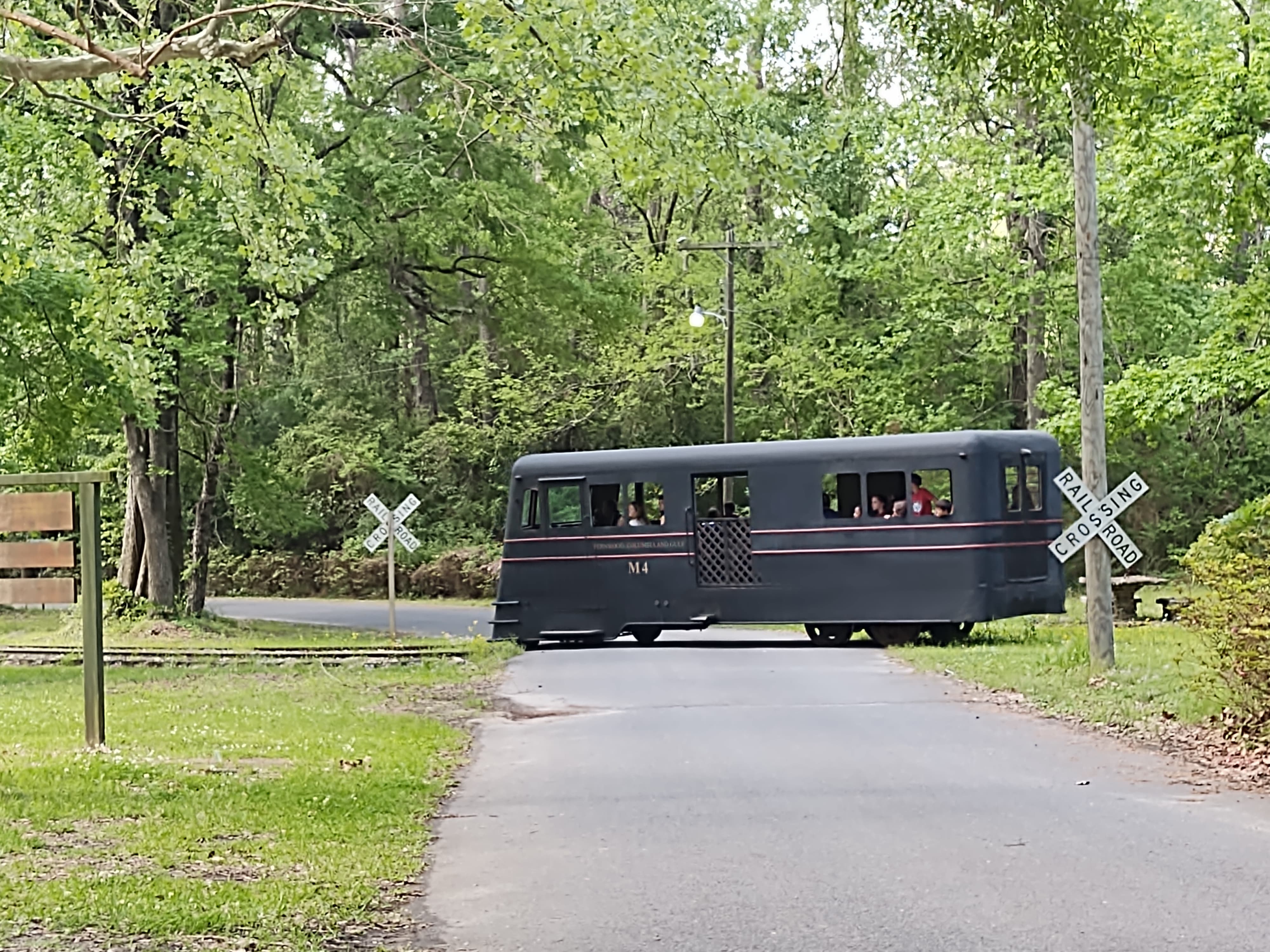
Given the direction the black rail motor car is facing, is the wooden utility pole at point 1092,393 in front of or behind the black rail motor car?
behind

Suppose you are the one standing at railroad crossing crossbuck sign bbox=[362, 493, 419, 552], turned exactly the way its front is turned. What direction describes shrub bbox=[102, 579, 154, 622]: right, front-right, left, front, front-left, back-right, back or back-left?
back-right

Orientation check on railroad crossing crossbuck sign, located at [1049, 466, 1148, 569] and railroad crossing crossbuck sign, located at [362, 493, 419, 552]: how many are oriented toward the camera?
2

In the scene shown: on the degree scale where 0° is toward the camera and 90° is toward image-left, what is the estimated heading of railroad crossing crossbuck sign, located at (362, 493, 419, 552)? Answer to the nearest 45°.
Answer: approximately 0°

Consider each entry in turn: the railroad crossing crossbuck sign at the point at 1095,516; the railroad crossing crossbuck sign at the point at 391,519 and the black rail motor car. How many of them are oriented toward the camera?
2

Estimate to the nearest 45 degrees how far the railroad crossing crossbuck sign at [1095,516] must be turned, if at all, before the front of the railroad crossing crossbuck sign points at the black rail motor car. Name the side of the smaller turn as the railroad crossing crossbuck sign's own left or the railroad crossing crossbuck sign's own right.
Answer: approximately 135° to the railroad crossing crossbuck sign's own right

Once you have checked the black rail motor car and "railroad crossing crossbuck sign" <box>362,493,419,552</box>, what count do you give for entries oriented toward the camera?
1

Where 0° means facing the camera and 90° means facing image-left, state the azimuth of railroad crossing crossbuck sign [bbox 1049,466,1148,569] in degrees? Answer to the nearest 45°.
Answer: approximately 0°

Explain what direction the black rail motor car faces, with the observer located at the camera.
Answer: facing away from the viewer and to the left of the viewer

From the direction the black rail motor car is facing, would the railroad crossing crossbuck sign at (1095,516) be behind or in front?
behind
